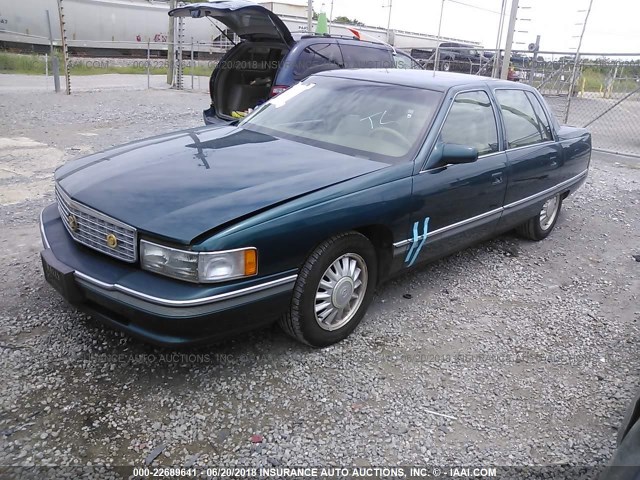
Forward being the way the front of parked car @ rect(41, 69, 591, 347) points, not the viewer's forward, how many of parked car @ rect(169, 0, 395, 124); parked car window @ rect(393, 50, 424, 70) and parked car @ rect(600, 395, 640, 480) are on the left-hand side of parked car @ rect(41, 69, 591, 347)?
1

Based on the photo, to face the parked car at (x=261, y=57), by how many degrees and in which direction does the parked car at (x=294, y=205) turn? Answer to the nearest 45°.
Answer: approximately 135° to its right

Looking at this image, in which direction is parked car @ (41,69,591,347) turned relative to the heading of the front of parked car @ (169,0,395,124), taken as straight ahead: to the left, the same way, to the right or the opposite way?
the opposite way

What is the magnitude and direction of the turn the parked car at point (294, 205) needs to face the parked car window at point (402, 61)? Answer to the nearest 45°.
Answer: approximately 135° to its right

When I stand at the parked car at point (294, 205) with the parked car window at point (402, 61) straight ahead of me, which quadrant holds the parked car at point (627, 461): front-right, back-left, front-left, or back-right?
back-right

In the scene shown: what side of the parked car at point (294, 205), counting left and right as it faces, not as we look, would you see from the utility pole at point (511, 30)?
back

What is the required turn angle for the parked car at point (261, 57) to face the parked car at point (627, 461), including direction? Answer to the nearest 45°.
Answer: approximately 135° to its right

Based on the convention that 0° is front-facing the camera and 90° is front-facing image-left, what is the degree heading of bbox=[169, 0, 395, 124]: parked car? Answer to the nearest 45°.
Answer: approximately 225°

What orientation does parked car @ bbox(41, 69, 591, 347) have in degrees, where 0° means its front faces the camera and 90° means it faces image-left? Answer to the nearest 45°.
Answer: approximately 45°

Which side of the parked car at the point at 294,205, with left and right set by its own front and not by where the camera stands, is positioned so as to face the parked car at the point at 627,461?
left
